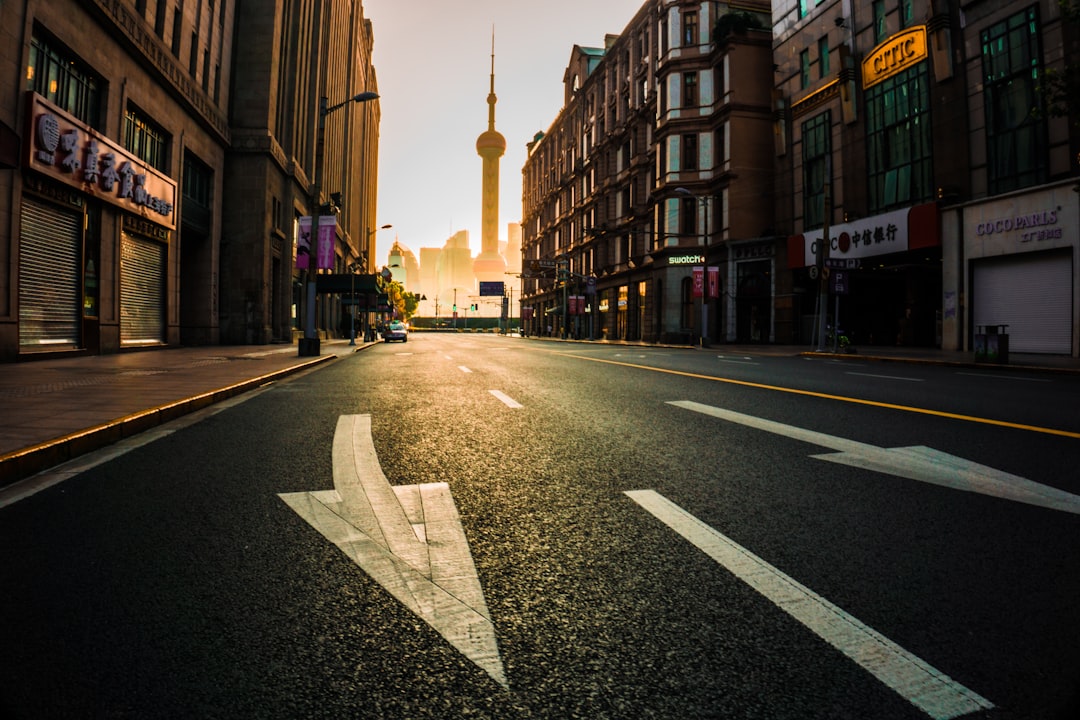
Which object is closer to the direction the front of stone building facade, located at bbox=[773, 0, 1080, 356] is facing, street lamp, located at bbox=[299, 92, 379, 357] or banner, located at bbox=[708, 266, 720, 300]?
the street lamp

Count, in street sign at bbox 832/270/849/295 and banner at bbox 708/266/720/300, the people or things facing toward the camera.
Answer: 2

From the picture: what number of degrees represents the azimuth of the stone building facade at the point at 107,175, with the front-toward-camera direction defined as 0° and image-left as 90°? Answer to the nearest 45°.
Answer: approximately 315°

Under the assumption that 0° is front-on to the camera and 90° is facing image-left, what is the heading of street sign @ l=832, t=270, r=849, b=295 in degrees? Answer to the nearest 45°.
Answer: approximately 0°
